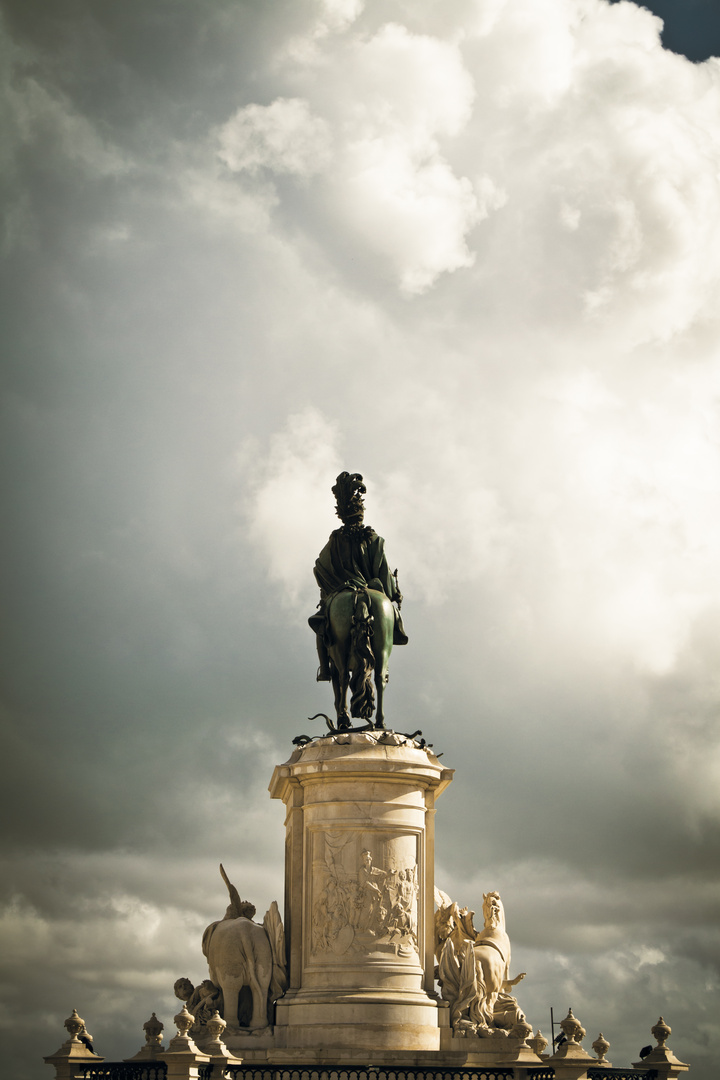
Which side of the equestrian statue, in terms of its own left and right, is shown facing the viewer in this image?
back
